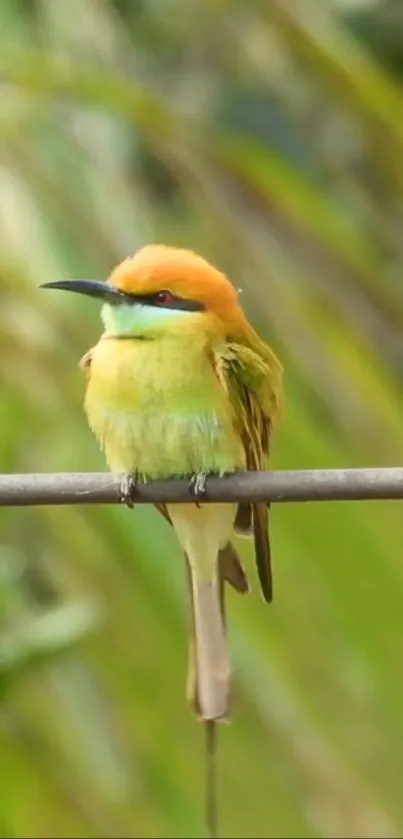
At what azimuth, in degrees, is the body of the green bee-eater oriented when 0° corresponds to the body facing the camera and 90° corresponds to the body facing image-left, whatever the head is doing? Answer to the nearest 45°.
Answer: approximately 45°
